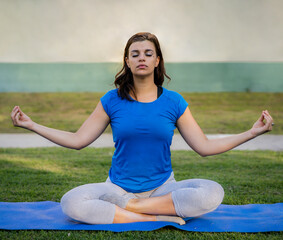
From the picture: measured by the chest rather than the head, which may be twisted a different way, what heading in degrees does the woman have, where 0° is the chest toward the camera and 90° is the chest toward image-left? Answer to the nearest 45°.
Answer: approximately 0°
